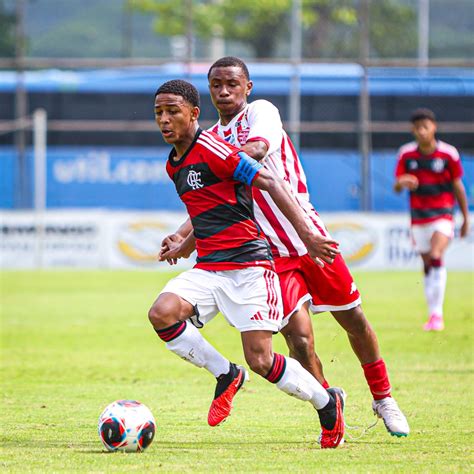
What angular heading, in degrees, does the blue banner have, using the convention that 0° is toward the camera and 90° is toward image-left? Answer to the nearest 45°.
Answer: approximately 0°

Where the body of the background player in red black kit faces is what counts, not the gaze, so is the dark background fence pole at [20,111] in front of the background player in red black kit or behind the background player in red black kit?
behind

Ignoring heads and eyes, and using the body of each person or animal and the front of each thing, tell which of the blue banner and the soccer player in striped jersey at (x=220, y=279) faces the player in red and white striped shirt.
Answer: the blue banner

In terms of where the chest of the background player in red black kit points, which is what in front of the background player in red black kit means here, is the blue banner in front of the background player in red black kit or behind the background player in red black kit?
behind

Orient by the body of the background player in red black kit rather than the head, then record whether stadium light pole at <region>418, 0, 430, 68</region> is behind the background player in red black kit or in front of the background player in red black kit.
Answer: behind

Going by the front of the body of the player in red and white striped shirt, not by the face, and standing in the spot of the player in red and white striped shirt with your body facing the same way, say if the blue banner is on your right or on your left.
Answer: on your right

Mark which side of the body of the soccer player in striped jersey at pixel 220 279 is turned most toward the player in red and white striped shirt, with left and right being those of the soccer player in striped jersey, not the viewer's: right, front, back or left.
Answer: back

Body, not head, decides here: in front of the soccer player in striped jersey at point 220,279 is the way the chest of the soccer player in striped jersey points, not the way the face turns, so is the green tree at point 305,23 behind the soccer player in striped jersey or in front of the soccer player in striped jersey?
behind

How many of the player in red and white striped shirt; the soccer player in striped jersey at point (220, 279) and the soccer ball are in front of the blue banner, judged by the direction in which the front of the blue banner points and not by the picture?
3

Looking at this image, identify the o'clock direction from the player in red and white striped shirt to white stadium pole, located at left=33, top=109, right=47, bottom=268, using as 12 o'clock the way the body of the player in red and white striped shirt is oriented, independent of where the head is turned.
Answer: The white stadium pole is roughly at 4 o'clock from the player in red and white striped shirt.

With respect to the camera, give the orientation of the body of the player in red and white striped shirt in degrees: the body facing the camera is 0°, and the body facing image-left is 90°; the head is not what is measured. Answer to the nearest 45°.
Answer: approximately 45°

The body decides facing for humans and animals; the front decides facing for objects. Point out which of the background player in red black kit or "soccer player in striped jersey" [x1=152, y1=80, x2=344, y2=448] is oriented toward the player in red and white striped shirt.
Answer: the background player in red black kit

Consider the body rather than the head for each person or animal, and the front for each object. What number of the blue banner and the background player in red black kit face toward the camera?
2
